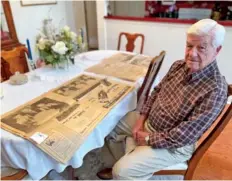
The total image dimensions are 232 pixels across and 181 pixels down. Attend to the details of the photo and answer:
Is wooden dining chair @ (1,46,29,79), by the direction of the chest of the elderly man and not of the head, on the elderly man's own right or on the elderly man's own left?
on the elderly man's own right

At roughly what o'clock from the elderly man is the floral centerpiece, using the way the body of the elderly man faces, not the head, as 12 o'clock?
The floral centerpiece is roughly at 2 o'clock from the elderly man.

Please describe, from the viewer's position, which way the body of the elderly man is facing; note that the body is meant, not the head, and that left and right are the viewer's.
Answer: facing the viewer and to the left of the viewer

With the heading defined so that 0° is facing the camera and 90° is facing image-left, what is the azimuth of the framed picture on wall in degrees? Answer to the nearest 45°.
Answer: approximately 0°

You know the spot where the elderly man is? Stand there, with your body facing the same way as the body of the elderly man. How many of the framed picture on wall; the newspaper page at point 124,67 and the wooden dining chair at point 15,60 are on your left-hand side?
0

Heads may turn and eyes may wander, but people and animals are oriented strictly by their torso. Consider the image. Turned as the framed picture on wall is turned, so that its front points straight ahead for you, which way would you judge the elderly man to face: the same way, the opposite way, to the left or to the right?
to the right

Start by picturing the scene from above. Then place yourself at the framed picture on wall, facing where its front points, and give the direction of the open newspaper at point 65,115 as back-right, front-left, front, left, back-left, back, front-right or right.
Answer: front

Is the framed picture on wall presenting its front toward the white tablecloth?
yes

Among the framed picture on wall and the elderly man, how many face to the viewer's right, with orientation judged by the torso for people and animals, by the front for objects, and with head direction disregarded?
0

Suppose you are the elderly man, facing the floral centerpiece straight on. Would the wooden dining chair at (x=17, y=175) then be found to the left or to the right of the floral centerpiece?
left

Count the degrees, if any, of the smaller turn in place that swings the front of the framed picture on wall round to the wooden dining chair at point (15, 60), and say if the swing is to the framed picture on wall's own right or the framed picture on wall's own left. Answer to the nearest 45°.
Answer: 0° — it already faces it

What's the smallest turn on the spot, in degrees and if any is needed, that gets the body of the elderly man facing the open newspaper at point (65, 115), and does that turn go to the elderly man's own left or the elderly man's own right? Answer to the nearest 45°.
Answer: approximately 45° to the elderly man's own right

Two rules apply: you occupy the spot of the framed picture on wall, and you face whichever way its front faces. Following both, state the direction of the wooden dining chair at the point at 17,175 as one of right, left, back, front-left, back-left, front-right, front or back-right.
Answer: front

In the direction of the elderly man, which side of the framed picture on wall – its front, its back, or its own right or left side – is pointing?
front

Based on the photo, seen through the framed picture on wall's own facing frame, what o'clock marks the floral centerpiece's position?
The floral centerpiece is roughly at 12 o'clock from the framed picture on wall.

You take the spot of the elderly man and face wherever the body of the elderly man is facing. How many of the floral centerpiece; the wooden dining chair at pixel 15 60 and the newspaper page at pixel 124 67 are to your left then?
0

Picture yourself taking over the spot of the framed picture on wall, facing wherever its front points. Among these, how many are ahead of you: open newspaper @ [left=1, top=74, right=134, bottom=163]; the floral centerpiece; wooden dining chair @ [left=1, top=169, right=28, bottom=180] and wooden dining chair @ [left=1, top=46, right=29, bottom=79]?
4
